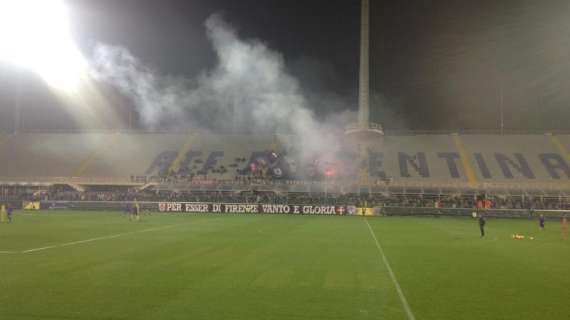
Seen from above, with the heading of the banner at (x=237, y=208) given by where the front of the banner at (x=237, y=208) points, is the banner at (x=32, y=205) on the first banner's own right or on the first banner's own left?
on the first banner's own right

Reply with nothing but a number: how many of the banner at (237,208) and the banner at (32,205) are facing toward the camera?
2

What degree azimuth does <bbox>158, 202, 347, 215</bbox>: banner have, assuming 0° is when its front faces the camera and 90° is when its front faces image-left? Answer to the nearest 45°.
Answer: approximately 0°
